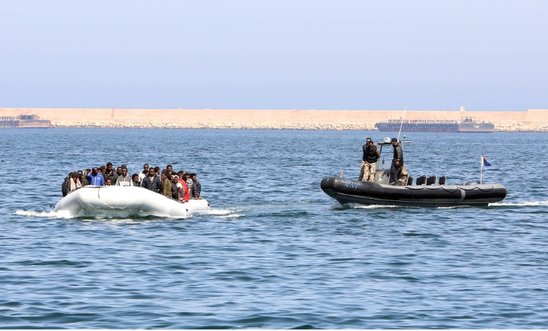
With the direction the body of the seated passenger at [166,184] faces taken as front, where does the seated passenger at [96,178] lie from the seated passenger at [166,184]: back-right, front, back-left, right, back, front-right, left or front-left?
front-right

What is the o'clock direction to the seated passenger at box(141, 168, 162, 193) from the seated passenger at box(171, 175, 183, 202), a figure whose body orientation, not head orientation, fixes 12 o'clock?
the seated passenger at box(141, 168, 162, 193) is roughly at 1 o'clock from the seated passenger at box(171, 175, 183, 202).

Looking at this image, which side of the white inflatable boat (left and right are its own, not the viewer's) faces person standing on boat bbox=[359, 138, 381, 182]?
back

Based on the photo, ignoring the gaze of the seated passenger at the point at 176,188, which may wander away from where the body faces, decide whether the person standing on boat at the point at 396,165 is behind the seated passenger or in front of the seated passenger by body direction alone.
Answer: behind

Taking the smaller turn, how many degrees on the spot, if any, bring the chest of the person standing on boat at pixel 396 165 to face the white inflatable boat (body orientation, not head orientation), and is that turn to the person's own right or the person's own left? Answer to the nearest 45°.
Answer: approximately 45° to the person's own left

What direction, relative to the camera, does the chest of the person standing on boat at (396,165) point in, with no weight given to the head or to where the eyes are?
to the viewer's left

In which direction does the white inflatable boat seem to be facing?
to the viewer's left

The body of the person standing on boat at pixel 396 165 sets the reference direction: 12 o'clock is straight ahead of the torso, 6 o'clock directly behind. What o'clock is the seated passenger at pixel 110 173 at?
The seated passenger is roughly at 11 o'clock from the person standing on boat.
